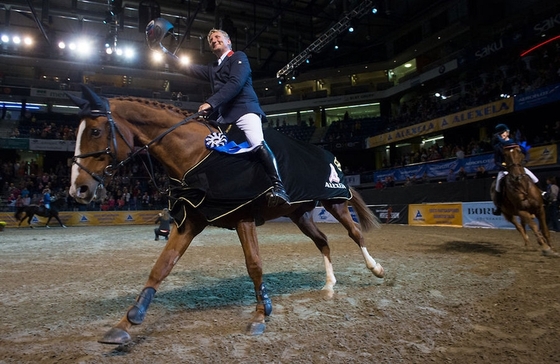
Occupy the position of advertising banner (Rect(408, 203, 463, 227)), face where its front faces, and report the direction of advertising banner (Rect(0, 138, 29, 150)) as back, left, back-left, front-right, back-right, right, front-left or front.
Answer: right

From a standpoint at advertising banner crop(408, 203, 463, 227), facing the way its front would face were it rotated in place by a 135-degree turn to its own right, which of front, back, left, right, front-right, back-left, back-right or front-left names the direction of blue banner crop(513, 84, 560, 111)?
right

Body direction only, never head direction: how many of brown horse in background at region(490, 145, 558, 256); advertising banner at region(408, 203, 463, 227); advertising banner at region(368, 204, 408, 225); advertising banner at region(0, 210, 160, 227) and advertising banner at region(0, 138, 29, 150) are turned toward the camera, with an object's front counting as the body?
5

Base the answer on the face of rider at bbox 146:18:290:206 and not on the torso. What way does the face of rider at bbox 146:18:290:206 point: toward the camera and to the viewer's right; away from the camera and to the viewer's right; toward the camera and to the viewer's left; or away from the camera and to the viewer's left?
toward the camera and to the viewer's left

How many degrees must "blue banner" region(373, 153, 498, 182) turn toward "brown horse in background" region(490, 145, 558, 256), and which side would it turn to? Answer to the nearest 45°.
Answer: approximately 45° to its left

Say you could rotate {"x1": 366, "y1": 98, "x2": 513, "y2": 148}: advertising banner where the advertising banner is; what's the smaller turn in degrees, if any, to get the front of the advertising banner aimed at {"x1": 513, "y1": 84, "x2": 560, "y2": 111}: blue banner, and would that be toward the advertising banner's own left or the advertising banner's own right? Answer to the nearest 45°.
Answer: approximately 90° to the advertising banner's own left

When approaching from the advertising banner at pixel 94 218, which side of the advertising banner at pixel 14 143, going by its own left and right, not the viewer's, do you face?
front

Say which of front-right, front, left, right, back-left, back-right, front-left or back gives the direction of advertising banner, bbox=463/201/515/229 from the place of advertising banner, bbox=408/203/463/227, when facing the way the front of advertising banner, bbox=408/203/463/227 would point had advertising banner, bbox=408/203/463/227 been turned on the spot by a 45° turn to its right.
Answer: left

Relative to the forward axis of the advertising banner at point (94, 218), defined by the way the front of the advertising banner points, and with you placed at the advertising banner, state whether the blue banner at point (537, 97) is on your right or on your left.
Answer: on your left

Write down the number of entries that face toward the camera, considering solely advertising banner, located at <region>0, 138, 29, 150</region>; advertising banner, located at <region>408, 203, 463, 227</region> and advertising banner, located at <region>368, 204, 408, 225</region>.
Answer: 3

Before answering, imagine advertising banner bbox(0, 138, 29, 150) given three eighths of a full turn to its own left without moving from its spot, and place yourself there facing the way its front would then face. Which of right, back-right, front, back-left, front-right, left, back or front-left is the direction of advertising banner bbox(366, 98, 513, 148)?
right

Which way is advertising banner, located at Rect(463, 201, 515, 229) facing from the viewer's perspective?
toward the camera

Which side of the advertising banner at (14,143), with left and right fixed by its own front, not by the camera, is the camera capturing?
front

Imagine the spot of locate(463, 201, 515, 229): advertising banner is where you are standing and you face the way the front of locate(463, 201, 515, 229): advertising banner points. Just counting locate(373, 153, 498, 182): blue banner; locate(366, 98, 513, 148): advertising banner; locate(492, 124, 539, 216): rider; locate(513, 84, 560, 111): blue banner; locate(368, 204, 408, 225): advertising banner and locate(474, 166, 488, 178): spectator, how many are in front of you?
1

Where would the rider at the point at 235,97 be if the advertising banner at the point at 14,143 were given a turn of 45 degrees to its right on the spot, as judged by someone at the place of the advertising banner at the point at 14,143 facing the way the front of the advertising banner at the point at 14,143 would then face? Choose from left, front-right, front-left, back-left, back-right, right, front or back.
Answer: front-left

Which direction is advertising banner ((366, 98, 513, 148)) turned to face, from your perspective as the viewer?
facing the viewer and to the left of the viewer
